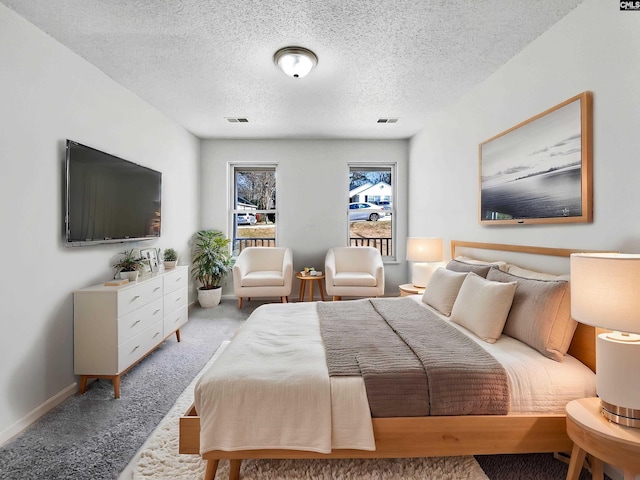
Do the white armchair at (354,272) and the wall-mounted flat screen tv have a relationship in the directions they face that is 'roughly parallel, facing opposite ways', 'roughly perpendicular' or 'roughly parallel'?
roughly perpendicular

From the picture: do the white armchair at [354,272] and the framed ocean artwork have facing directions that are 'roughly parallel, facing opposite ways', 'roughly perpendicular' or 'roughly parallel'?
roughly perpendicular

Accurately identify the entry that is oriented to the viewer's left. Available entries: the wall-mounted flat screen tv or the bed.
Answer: the bed

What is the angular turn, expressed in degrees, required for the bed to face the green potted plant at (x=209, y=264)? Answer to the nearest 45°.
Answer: approximately 45° to its right

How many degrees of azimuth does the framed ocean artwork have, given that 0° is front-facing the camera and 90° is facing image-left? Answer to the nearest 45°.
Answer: approximately 45°

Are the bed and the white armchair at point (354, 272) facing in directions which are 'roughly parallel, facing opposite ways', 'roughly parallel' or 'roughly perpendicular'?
roughly perpendicular

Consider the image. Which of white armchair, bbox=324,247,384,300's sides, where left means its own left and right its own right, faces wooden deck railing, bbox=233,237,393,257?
back

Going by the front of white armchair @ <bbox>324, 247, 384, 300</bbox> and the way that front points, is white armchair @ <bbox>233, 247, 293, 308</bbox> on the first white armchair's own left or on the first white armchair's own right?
on the first white armchair's own right

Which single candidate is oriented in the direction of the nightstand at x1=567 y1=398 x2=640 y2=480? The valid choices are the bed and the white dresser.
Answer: the white dresser

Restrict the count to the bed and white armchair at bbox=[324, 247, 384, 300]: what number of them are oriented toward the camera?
1

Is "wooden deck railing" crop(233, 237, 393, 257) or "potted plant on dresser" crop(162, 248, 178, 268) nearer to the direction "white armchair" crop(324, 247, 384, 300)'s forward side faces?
the potted plant on dresser

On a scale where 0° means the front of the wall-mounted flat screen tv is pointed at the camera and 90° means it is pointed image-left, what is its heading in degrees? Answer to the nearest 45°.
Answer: approximately 315°

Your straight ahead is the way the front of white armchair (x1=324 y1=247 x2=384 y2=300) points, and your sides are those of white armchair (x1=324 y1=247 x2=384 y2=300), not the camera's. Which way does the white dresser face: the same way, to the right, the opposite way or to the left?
to the left
